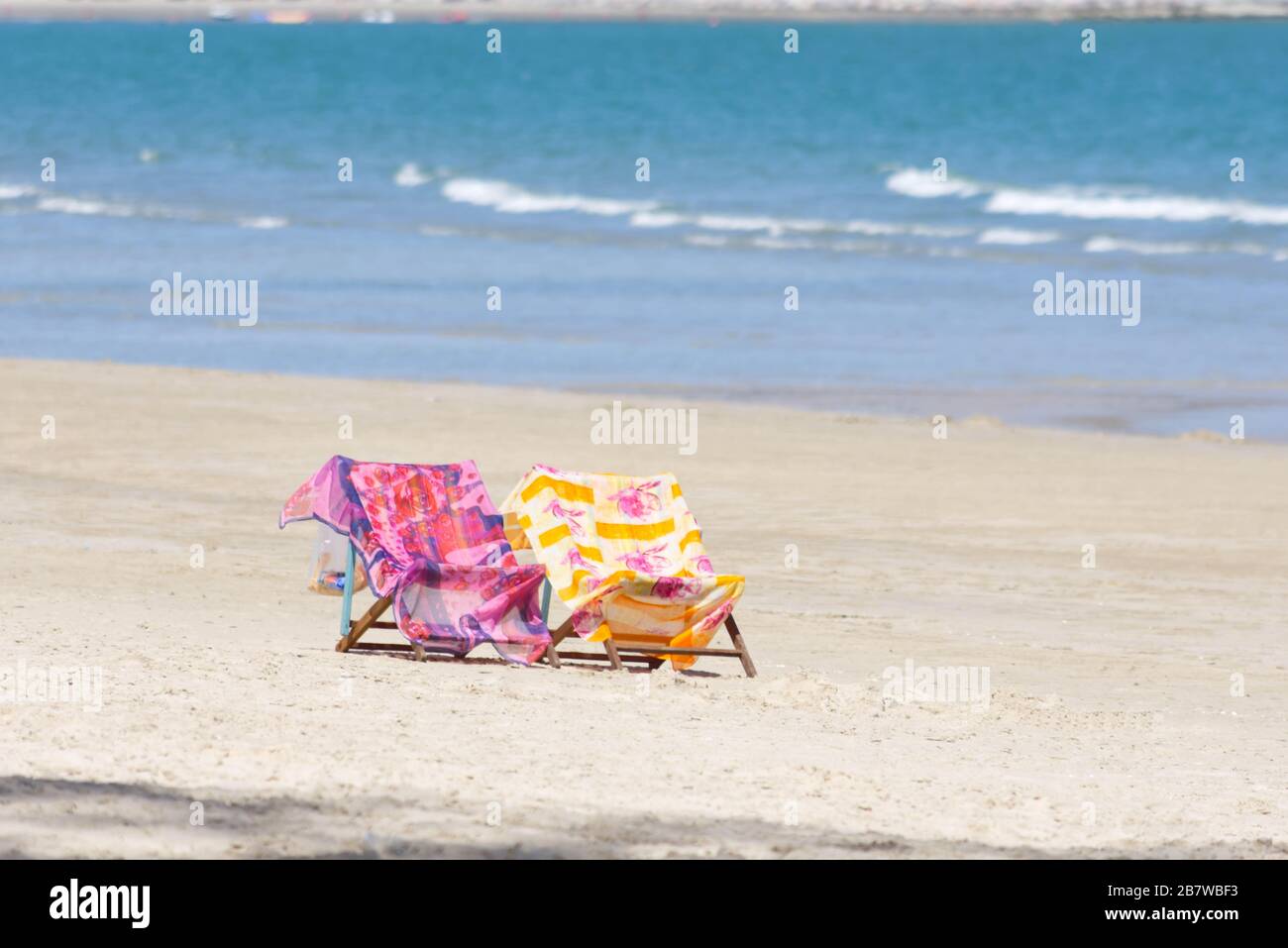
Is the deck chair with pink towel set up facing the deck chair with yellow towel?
no

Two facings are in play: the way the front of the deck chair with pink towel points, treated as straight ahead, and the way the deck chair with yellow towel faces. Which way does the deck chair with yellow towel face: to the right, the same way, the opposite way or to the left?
the same way
